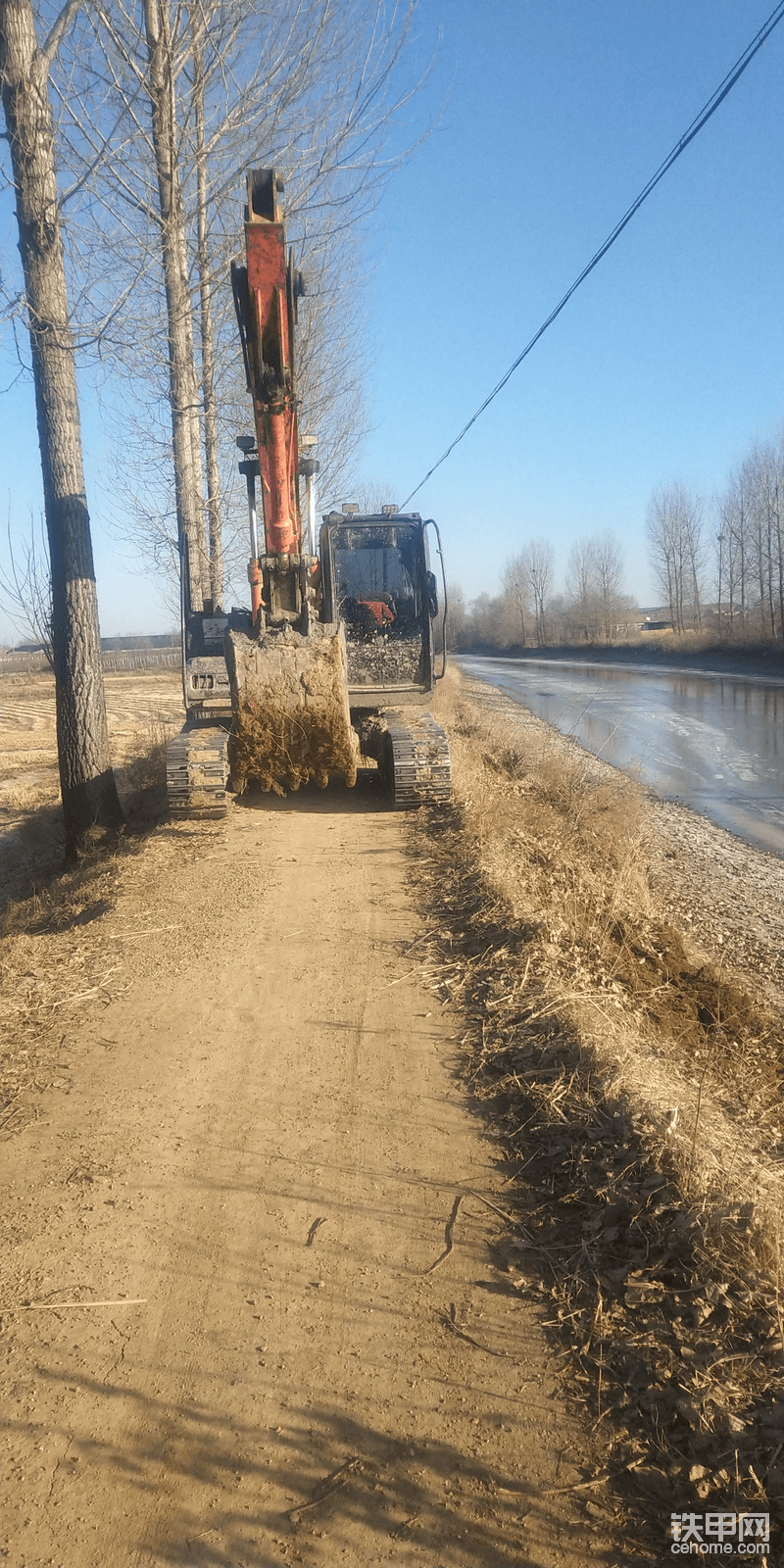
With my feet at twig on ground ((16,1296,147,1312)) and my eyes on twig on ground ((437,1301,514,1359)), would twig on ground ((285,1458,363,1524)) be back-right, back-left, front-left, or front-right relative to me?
front-right

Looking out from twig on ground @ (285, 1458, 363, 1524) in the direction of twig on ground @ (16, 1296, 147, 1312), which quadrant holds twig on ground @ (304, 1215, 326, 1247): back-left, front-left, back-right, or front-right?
front-right

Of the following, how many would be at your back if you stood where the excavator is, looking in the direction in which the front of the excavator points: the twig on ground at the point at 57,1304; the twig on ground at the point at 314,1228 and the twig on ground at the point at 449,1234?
0

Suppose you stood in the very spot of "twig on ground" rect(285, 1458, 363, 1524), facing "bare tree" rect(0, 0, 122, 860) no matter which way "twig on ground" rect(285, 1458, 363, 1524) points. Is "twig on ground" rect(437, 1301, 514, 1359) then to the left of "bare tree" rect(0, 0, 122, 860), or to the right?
right

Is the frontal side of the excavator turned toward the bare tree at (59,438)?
no

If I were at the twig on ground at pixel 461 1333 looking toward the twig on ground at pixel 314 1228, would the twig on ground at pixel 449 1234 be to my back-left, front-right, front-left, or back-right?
front-right

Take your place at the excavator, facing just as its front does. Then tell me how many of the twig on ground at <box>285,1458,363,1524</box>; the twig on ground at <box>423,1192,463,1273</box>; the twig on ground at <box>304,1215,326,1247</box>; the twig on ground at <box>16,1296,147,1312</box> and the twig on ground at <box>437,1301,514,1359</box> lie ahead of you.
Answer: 5

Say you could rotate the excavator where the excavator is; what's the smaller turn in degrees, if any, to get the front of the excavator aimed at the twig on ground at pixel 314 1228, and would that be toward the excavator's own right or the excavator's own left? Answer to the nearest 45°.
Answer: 0° — it already faces it

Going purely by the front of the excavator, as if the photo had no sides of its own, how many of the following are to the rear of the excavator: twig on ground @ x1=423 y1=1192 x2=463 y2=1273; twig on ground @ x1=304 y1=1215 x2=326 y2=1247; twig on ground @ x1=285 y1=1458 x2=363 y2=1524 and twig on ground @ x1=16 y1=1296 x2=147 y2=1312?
0

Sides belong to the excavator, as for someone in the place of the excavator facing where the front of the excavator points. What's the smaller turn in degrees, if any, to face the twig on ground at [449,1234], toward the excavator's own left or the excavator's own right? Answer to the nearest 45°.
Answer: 0° — it already faces it

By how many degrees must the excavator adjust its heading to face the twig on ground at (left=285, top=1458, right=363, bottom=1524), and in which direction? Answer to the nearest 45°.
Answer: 0° — it already faces it

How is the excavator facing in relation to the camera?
toward the camera

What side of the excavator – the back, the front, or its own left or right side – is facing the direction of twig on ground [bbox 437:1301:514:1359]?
front

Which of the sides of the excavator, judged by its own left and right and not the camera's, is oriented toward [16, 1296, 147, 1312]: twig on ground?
front

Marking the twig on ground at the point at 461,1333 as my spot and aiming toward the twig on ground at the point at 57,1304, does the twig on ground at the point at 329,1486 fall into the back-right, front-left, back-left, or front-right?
front-left

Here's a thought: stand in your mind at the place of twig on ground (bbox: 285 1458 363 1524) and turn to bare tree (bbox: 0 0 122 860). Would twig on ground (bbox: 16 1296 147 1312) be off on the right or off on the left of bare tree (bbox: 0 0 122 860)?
left
